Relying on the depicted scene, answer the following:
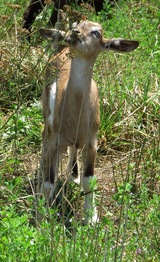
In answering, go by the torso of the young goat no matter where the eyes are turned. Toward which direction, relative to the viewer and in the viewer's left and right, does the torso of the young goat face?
facing the viewer
